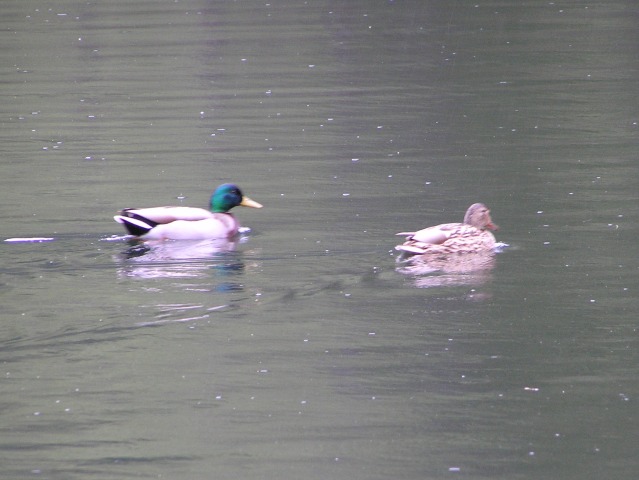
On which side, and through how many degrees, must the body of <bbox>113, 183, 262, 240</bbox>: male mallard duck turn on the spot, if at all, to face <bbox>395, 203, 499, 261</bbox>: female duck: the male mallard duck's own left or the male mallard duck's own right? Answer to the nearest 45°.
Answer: approximately 45° to the male mallard duck's own right

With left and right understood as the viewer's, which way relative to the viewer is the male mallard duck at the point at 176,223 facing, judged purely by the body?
facing to the right of the viewer

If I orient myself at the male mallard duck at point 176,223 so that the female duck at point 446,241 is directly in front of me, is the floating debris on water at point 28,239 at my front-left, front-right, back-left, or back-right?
back-right

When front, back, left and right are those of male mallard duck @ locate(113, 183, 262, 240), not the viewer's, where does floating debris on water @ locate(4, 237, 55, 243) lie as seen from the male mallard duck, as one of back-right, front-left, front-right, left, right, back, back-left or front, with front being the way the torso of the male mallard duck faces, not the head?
back

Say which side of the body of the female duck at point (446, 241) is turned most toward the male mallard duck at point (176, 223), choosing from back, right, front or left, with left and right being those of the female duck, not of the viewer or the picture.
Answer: back

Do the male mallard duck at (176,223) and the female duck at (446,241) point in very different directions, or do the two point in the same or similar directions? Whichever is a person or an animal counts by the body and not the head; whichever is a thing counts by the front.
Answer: same or similar directions

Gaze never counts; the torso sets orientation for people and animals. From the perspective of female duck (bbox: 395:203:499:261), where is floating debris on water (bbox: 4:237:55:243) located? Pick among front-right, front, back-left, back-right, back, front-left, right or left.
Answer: back

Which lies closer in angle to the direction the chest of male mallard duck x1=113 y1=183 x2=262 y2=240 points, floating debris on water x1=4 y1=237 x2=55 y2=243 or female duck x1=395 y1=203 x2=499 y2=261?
the female duck

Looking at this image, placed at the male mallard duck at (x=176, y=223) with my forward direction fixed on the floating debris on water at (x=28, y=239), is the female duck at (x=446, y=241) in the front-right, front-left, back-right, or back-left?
back-left

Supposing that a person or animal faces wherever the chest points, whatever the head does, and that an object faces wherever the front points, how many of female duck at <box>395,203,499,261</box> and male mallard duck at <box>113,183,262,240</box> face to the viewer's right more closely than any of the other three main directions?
2

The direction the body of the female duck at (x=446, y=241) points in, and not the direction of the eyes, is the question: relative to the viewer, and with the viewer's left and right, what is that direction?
facing to the right of the viewer
